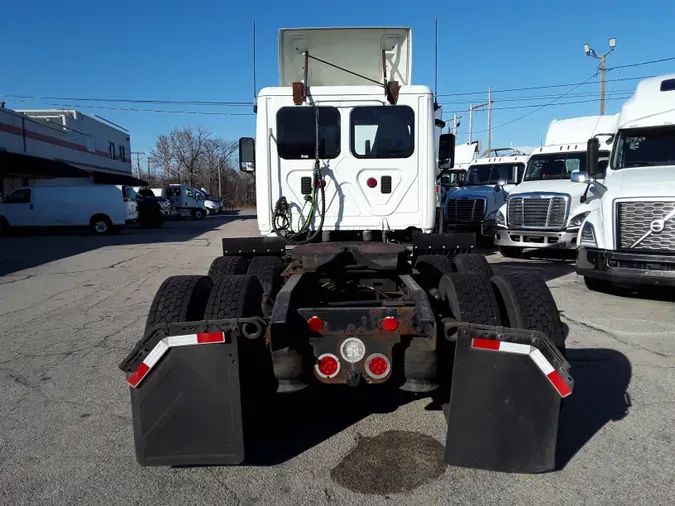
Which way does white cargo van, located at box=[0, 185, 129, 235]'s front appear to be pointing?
to the viewer's left

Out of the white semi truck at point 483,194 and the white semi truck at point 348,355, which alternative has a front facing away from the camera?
the white semi truck at point 348,355

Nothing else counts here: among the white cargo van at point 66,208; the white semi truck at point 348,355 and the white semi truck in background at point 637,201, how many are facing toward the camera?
1

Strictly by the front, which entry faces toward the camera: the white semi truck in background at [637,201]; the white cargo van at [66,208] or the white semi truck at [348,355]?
the white semi truck in background

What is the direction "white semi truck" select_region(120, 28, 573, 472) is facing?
away from the camera

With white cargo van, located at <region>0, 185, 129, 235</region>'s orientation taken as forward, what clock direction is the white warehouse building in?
The white warehouse building is roughly at 3 o'clock from the white cargo van.

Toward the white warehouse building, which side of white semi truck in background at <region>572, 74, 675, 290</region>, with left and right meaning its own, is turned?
right

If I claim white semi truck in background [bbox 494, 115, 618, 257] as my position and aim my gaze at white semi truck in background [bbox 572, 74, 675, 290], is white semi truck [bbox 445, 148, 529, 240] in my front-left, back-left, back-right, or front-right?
back-right

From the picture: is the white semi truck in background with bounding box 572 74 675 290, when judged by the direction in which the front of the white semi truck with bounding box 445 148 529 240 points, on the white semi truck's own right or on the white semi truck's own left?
on the white semi truck's own left

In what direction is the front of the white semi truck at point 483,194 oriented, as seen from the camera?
facing the viewer and to the left of the viewer

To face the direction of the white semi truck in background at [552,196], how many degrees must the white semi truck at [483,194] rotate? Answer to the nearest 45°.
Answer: approximately 90° to its left

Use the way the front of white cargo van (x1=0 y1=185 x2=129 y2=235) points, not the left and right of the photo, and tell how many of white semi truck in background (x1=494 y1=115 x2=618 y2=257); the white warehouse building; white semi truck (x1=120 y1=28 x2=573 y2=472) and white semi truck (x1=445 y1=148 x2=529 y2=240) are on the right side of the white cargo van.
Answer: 1

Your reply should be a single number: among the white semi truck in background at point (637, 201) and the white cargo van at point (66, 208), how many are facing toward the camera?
1
